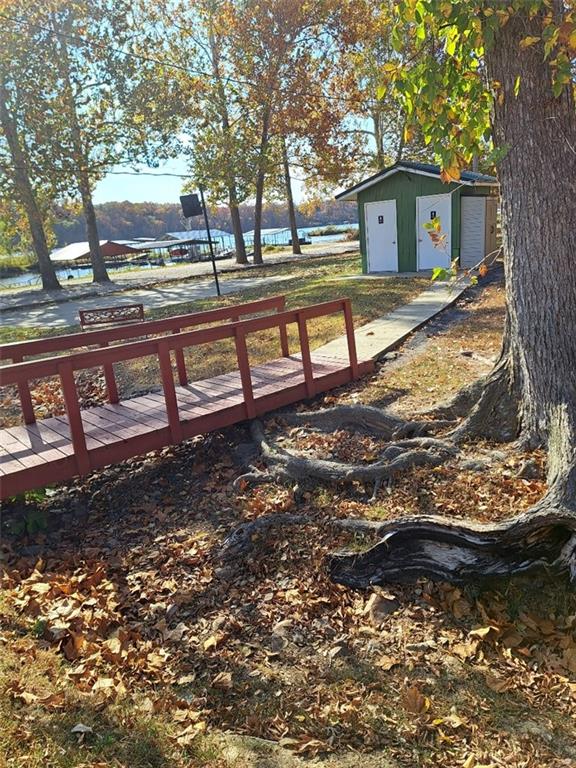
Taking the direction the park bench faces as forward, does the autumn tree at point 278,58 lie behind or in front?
in front

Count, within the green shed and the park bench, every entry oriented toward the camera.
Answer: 1

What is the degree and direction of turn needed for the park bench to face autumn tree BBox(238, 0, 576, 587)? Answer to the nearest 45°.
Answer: approximately 180°

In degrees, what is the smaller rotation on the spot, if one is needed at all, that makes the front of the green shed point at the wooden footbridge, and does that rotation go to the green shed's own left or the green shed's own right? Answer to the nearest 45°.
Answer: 0° — it already faces it

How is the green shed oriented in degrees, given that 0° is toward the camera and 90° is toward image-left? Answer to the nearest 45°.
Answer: approximately 0°

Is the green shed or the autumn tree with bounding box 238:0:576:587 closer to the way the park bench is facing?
the green shed

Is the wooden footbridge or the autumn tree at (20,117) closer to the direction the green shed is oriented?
the wooden footbridge

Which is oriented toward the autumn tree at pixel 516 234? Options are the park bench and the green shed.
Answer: the green shed

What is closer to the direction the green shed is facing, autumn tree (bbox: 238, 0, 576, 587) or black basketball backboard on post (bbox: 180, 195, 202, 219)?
the autumn tree

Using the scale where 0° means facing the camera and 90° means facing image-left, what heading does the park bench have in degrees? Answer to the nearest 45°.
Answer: approximately 180°

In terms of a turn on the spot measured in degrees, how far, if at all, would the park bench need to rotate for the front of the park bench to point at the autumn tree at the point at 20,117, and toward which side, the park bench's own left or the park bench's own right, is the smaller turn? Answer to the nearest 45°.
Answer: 0° — it already faces it

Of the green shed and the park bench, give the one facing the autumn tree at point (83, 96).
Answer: the park bench

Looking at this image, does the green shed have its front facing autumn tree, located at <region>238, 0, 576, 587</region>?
yes
